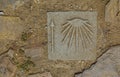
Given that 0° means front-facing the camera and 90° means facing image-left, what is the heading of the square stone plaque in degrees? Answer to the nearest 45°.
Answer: approximately 0°

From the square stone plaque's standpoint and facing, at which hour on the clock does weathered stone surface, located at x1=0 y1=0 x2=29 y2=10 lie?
The weathered stone surface is roughly at 3 o'clock from the square stone plaque.

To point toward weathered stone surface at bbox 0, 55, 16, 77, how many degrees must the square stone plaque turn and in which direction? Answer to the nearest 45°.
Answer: approximately 90° to its right

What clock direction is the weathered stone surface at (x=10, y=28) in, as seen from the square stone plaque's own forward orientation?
The weathered stone surface is roughly at 3 o'clock from the square stone plaque.
